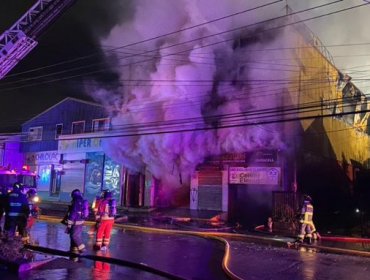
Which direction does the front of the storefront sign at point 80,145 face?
toward the camera

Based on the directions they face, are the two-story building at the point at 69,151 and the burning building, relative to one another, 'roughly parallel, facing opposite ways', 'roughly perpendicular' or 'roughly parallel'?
roughly parallel

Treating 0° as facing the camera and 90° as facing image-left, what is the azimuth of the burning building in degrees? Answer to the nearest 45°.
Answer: approximately 0°

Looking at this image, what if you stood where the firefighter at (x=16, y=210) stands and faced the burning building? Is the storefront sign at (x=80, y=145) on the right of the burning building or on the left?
left

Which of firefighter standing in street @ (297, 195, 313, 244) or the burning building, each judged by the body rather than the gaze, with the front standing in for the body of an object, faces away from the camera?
the firefighter standing in street

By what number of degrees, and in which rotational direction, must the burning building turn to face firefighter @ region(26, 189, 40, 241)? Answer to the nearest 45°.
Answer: approximately 45° to its right

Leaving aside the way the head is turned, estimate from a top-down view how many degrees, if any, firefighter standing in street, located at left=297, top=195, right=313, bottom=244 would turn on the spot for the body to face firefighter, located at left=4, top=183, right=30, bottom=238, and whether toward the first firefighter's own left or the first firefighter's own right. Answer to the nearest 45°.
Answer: approximately 135° to the first firefighter's own left

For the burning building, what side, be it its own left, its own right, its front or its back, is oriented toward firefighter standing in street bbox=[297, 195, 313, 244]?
front

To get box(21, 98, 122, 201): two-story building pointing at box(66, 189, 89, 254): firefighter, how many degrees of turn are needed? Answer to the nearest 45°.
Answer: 0° — it already faces them

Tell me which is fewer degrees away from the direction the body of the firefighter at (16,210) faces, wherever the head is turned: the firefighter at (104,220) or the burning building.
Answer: the burning building

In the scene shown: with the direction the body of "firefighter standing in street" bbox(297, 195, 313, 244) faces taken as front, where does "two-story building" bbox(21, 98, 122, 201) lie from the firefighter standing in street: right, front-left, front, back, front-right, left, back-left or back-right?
front-left

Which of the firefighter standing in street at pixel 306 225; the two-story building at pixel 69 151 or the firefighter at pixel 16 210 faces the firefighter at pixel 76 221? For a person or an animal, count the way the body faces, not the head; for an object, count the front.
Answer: the two-story building

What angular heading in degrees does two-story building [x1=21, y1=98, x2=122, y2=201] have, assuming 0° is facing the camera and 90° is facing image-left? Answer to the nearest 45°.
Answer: approximately 0°

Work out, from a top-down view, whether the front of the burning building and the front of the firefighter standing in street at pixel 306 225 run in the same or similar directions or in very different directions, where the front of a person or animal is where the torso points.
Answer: very different directions

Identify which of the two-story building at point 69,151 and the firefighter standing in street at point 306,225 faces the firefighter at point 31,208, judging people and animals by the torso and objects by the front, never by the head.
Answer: the two-story building

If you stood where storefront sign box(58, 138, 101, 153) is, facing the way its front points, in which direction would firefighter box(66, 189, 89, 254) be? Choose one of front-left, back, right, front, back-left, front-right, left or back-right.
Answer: front
